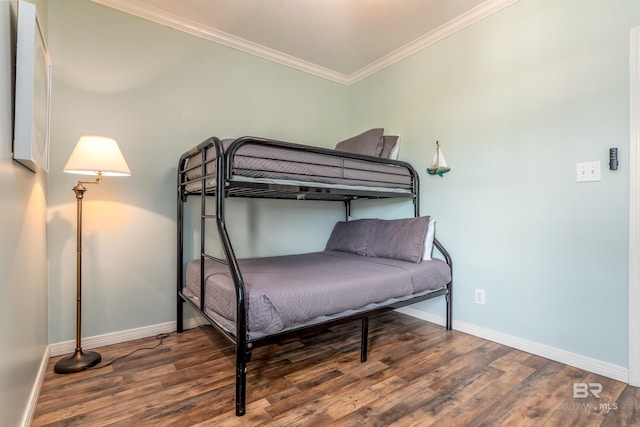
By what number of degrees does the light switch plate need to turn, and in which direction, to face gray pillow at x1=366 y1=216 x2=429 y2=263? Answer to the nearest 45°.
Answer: approximately 90° to its right

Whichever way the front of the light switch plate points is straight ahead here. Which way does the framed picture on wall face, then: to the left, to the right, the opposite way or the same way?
the opposite way

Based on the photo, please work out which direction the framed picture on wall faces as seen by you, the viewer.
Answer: facing to the right of the viewer

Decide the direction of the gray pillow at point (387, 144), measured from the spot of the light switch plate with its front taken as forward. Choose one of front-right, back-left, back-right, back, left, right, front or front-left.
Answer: right

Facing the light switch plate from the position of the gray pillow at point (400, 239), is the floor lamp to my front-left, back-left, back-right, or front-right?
back-right

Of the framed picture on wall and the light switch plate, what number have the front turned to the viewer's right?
1

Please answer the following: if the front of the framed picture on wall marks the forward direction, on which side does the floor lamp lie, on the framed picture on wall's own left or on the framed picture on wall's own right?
on the framed picture on wall's own left

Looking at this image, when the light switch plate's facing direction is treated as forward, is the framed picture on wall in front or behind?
in front

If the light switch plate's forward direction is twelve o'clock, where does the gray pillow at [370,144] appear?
The gray pillow is roughly at 3 o'clock from the light switch plate.

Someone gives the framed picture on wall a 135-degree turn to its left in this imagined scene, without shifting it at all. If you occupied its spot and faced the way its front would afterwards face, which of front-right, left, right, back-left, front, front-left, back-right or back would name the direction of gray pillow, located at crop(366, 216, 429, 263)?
back-right

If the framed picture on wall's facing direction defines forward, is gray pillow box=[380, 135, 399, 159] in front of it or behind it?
in front

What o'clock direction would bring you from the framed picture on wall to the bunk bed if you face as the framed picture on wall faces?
The bunk bed is roughly at 12 o'clock from the framed picture on wall.

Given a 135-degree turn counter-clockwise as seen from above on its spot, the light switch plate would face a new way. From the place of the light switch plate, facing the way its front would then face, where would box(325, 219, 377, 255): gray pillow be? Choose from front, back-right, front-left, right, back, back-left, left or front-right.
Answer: back-left
